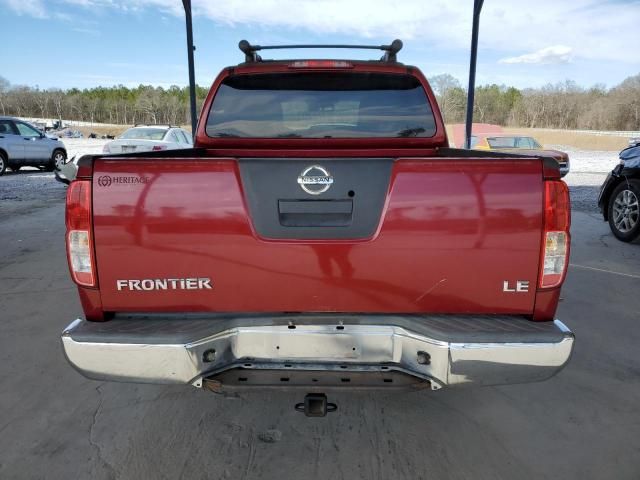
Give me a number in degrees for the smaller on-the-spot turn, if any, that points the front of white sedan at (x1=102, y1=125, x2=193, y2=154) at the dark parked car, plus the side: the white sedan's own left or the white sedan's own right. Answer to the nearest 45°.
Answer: approximately 90° to the white sedan's own right

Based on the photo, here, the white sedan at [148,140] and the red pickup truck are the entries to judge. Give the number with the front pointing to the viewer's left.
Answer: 0

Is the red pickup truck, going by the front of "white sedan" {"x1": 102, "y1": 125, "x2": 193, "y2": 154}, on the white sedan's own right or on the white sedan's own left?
on the white sedan's own right

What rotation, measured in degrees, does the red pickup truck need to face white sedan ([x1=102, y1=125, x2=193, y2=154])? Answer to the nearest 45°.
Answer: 0° — it already faces it

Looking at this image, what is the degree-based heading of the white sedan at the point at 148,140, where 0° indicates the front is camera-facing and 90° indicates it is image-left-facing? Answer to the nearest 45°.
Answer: approximately 225°

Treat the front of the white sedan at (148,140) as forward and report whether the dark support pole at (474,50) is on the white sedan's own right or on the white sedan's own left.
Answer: on the white sedan's own right

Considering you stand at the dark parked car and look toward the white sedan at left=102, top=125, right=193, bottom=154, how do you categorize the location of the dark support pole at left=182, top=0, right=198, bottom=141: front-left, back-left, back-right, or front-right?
front-left

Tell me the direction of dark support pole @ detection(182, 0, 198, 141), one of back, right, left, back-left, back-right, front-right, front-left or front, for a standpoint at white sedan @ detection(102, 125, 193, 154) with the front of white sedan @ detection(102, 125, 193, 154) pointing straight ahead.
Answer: back-right

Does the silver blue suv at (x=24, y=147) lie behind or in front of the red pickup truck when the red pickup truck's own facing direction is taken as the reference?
in front

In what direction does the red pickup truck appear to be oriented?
away from the camera
